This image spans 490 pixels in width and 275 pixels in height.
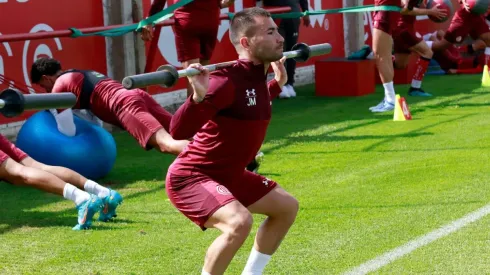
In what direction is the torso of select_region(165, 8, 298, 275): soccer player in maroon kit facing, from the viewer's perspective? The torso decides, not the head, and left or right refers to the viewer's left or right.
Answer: facing the viewer and to the right of the viewer

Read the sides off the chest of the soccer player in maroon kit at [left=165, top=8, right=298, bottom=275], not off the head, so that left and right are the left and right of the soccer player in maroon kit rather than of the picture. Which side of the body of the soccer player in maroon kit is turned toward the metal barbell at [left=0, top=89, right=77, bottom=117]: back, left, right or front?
right

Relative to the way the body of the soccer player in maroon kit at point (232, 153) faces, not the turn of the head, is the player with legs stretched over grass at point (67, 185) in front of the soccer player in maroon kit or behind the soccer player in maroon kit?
behind

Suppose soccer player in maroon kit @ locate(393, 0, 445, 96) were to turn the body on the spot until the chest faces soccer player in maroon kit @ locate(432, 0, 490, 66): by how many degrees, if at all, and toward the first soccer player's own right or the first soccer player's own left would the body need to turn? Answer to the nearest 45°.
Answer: approximately 45° to the first soccer player's own left

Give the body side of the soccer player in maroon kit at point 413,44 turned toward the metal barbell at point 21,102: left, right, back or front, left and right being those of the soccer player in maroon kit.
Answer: right

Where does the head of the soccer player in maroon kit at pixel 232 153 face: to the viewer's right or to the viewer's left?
to the viewer's right
